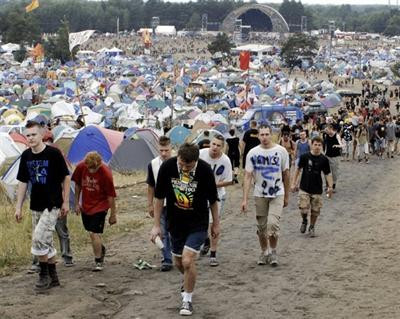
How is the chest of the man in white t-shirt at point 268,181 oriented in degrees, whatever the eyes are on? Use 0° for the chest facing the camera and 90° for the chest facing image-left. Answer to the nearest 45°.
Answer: approximately 0°

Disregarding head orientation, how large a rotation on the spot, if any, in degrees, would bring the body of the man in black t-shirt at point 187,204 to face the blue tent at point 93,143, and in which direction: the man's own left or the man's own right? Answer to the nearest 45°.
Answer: approximately 180°

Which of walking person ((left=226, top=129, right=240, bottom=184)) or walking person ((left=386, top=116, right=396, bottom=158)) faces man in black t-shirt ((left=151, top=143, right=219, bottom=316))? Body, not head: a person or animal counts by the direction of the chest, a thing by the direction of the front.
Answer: walking person ((left=226, top=129, right=240, bottom=184))

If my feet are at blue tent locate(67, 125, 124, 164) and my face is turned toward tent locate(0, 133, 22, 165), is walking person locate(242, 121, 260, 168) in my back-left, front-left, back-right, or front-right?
back-left

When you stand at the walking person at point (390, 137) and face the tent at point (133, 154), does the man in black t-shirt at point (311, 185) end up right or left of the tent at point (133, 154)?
left

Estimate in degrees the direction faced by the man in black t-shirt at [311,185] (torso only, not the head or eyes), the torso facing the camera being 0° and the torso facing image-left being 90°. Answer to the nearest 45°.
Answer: approximately 0°
